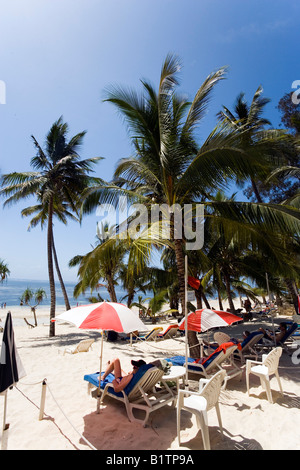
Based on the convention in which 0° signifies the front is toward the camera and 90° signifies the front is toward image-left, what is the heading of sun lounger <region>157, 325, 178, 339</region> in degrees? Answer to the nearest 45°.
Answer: approximately 90°

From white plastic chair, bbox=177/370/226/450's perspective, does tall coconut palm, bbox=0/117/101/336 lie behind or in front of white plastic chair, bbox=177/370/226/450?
in front

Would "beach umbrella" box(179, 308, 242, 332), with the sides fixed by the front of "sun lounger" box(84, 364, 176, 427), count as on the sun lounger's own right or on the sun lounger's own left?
on the sun lounger's own right

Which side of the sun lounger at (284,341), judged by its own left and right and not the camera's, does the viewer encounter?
left

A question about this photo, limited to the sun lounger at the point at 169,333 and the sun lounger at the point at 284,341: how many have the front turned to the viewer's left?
2

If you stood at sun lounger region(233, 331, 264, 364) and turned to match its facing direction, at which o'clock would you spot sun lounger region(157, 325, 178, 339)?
sun lounger region(157, 325, 178, 339) is roughly at 2 o'clock from sun lounger region(233, 331, 264, 364).

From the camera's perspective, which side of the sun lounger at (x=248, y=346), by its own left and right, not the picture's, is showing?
left

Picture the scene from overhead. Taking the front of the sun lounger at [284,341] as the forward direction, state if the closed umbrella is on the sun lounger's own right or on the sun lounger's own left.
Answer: on the sun lounger's own left
